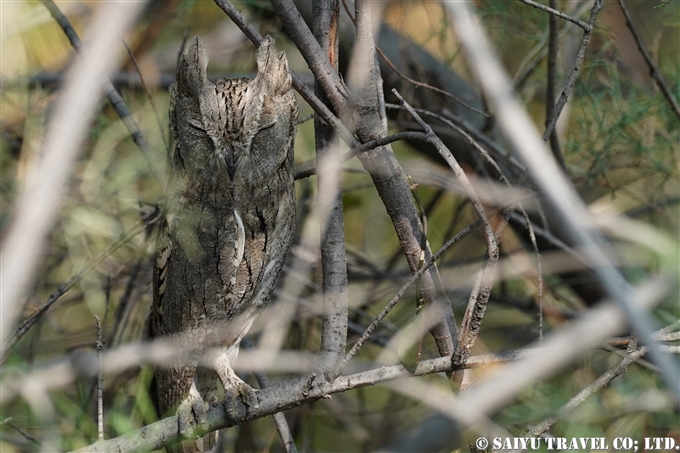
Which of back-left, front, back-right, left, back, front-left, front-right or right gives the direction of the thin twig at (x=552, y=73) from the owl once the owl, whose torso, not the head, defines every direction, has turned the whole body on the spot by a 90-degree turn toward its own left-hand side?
front

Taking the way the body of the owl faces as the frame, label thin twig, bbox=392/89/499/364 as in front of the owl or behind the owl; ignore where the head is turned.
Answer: in front

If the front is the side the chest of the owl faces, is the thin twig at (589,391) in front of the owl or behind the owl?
in front

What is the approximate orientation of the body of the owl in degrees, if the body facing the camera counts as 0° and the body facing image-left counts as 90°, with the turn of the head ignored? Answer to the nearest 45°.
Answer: approximately 0°
